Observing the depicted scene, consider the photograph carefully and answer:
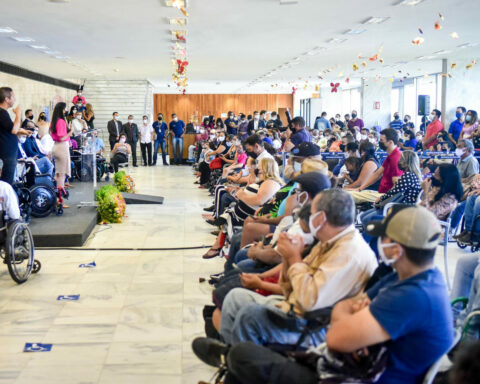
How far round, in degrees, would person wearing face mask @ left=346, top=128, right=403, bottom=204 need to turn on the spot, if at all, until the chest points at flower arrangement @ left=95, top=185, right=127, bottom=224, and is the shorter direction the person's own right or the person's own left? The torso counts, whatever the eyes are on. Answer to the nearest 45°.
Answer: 0° — they already face it

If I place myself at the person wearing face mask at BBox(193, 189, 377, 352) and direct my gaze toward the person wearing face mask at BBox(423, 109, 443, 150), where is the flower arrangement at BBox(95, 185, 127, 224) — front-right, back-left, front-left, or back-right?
front-left

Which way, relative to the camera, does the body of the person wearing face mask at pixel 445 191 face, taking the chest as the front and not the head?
to the viewer's left

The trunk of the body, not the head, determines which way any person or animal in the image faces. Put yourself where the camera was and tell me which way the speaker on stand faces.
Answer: facing the viewer and to the left of the viewer

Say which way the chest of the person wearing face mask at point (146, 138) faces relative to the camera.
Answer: toward the camera

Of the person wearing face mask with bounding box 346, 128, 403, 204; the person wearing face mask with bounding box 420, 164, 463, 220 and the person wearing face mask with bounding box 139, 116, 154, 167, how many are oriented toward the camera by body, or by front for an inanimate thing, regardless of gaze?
1

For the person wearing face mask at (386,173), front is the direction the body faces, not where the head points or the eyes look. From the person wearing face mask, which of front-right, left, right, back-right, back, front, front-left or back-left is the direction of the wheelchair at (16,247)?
front-left

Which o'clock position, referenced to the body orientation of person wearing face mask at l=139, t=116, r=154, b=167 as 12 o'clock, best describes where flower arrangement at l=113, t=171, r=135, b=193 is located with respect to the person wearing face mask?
The flower arrangement is roughly at 12 o'clock from the person wearing face mask.

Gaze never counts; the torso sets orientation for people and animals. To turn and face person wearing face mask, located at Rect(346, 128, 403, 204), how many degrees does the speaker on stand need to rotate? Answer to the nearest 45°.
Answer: approximately 45° to its left

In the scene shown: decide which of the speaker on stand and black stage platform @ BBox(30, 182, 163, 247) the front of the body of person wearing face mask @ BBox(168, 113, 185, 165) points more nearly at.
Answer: the black stage platform

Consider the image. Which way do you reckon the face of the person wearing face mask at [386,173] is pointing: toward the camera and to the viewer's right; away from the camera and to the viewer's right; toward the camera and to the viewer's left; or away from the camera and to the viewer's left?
toward the camera and to the viewer's left

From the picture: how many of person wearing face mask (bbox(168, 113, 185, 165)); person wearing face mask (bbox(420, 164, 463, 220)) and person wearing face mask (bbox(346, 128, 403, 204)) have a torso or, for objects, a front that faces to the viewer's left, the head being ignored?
2

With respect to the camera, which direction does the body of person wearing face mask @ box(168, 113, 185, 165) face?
toward the camera

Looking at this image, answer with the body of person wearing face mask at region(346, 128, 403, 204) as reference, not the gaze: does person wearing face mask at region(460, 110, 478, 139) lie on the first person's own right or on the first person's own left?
on the first person's own right

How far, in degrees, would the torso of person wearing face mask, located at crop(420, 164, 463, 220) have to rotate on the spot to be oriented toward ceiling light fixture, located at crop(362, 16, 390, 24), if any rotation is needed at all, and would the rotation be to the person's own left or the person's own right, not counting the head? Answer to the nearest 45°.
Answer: approximately 90° to the person's own right

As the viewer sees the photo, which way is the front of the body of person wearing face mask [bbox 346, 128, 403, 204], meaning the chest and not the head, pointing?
to the viewer's left

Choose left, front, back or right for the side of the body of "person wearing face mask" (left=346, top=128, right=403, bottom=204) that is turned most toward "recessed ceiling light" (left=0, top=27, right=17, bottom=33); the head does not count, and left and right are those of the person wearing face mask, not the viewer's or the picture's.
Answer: front

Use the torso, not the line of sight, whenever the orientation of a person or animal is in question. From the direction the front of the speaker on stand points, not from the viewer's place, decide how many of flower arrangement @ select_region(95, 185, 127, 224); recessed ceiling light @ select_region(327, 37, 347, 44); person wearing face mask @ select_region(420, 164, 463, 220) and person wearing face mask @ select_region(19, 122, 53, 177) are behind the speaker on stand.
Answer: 0
